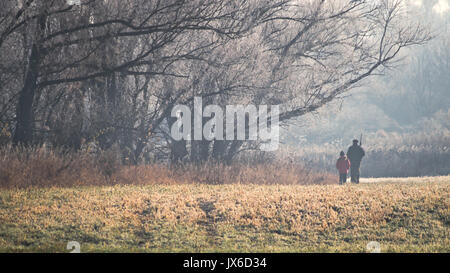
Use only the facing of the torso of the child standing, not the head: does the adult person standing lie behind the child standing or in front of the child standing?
in front

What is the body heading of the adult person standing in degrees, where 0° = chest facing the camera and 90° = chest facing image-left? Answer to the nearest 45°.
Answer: approximately 180°

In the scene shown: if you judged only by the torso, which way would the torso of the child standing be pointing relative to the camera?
away from the camera

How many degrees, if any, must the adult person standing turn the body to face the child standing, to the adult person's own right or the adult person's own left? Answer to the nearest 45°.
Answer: approximately 135° to the adult person's own left

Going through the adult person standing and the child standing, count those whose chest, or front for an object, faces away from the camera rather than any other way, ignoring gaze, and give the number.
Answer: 2
